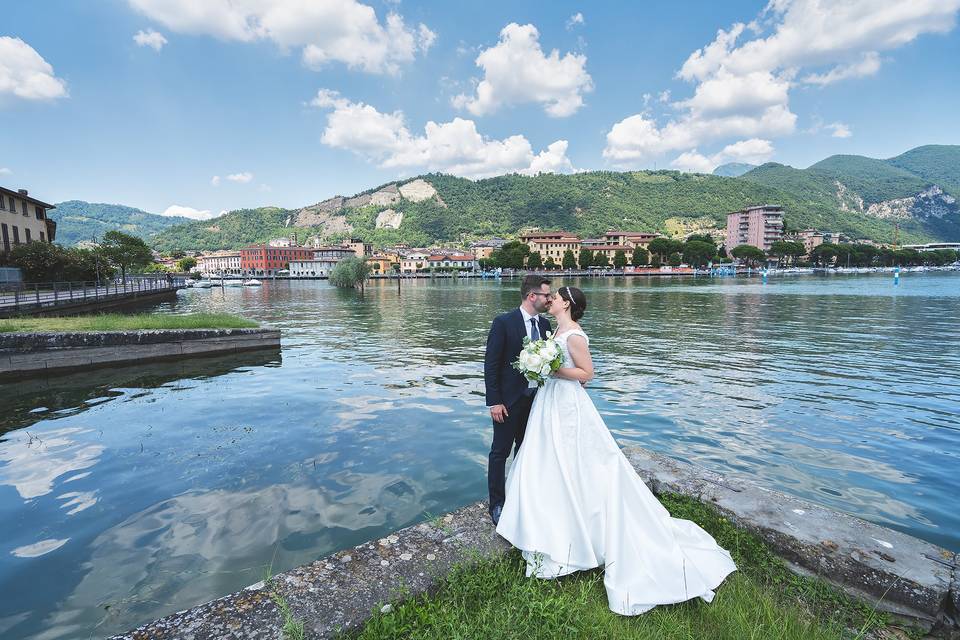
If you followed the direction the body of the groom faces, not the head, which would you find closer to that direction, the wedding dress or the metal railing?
the wedding dress

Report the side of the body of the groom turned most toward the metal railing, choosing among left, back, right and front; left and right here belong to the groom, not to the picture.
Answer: back

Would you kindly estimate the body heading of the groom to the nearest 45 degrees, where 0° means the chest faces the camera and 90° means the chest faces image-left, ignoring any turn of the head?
approximately 315°

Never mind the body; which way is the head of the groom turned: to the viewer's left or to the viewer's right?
to the viewer's right
